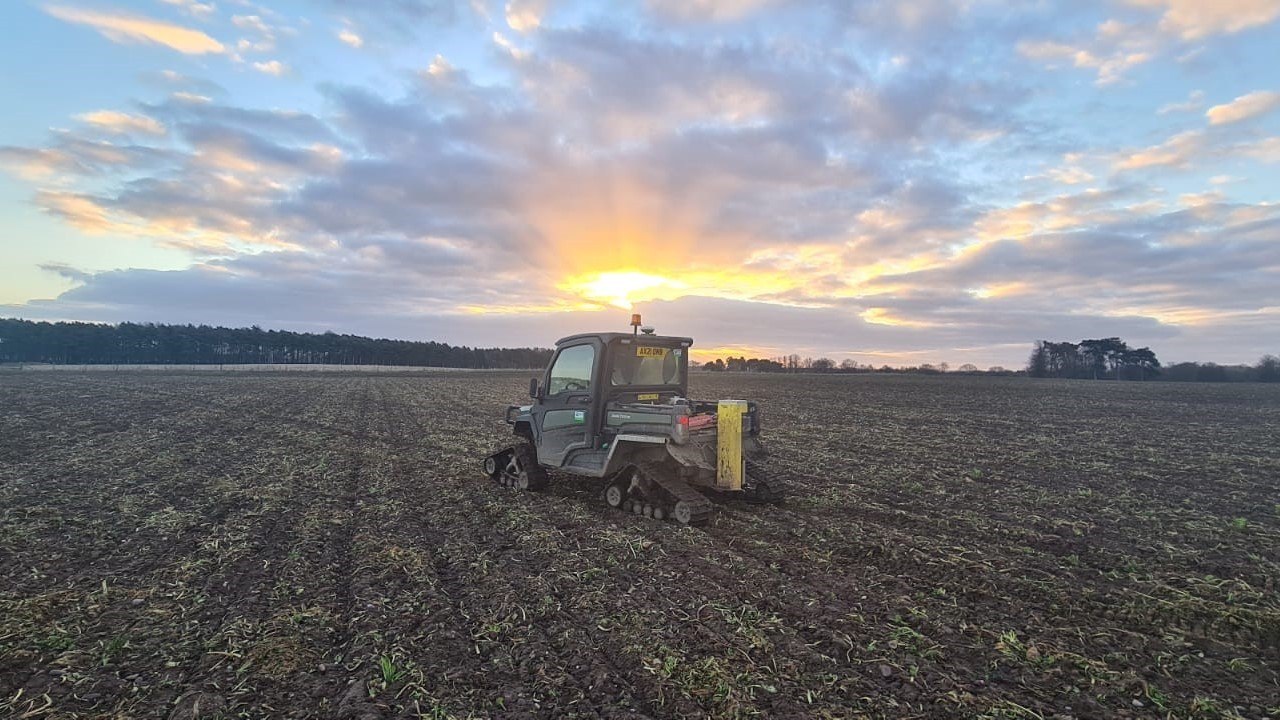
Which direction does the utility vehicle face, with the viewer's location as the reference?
facing away from the viewer and to the left of the viewer
